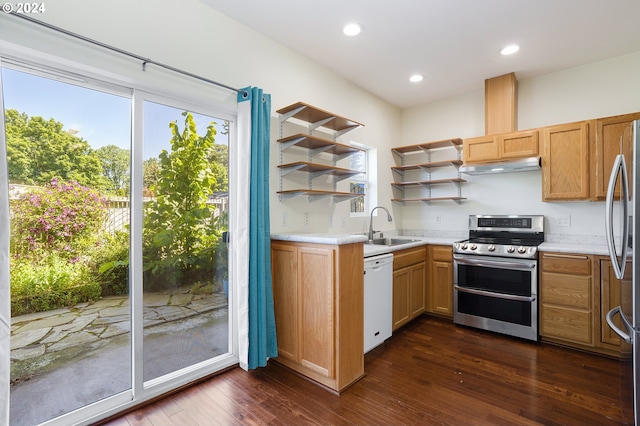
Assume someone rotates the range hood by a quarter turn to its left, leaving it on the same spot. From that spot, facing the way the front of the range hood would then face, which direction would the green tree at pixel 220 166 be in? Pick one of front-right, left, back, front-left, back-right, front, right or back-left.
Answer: back-right

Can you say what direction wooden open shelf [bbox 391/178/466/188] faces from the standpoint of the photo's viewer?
facing the viewer

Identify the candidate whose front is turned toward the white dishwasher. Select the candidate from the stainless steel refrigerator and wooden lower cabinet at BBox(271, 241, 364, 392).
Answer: the stainless steel refrigerator

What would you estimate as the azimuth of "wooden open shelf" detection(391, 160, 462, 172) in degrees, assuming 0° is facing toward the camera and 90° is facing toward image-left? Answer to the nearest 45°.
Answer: approximately 45°

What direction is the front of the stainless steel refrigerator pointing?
to the viewer's left

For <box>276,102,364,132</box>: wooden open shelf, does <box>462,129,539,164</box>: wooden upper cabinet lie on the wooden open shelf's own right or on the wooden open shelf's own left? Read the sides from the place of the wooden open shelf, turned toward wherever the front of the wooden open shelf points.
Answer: on the wooden open shelf's own left

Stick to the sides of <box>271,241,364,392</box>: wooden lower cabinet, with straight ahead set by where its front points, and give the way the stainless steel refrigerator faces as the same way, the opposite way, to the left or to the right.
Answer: to the right

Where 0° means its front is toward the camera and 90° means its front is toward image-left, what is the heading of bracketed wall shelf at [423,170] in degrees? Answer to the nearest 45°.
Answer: approximately 45°

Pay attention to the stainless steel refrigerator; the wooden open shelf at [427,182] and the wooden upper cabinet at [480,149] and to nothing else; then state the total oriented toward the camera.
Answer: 2

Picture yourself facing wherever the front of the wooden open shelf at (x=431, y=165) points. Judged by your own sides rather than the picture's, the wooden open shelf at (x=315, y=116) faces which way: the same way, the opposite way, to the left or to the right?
to the left

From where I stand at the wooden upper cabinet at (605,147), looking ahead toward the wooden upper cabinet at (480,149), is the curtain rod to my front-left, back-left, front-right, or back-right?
front-left
